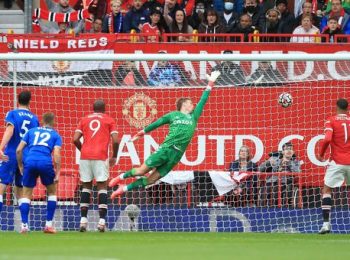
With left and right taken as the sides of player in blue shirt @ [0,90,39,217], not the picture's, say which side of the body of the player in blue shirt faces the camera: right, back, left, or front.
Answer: back

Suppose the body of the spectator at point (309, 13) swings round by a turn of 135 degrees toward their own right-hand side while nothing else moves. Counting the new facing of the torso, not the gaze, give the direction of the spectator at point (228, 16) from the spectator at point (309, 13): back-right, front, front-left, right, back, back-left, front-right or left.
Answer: front-left

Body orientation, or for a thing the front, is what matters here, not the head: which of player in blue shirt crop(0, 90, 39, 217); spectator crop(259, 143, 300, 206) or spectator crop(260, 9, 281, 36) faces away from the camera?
the player in blue shirt

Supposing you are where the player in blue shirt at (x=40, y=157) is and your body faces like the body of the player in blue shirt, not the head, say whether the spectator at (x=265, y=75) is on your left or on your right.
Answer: on your right

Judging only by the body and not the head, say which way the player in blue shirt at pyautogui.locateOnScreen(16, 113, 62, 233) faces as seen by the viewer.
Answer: away from the camera

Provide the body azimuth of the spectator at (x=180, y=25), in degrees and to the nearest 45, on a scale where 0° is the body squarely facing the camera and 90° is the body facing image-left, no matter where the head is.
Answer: approximately 0°

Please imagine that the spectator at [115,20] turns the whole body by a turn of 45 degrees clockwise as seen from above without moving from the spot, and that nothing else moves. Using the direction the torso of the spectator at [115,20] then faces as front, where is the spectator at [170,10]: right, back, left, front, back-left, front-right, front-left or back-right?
back-left

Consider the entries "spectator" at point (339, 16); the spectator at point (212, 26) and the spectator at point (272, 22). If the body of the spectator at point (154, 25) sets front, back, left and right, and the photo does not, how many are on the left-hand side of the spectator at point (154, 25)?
3
